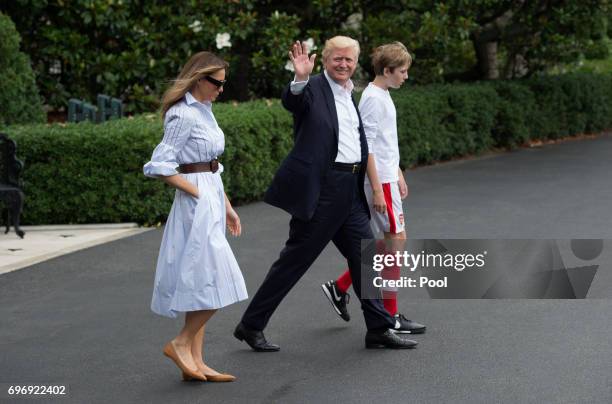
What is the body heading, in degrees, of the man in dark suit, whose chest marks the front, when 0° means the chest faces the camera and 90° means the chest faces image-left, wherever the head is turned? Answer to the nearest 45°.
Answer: approximately 315°

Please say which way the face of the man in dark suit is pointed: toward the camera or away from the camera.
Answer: toward the camera

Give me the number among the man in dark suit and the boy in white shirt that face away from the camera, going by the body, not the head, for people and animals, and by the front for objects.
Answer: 0

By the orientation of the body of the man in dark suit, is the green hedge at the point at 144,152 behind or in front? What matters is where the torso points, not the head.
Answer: behind

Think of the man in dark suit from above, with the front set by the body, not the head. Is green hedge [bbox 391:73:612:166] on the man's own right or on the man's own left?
on the man's own left
